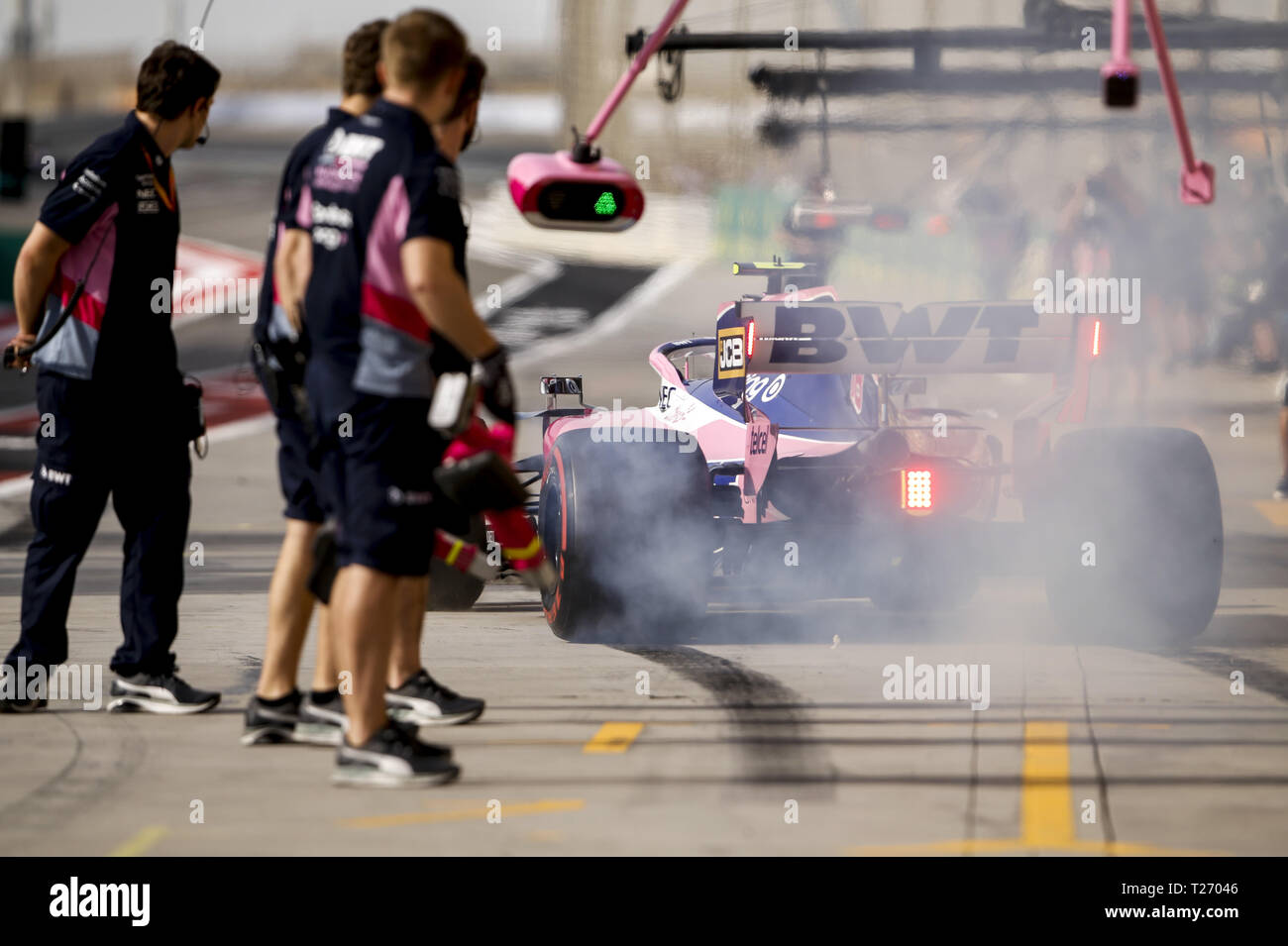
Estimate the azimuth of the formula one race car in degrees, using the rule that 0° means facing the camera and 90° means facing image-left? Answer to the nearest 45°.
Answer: approximately 180°
